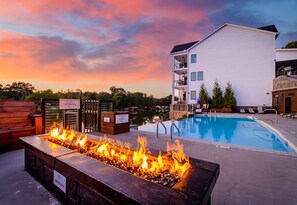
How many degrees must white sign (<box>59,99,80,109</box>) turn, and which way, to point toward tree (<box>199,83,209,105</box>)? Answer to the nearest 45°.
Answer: approximately 135° to its left

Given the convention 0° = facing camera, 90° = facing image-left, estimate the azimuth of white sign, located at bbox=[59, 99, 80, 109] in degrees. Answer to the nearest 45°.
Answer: approximately 0°

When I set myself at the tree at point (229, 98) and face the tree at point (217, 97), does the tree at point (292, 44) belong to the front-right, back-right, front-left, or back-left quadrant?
back-right

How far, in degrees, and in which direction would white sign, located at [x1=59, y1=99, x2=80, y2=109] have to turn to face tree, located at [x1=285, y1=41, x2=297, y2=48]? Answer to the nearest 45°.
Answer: approximately 90° to its left

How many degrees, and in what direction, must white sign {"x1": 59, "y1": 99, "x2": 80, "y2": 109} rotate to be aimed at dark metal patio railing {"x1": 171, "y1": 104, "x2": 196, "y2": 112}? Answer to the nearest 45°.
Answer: approximately 135° to its left

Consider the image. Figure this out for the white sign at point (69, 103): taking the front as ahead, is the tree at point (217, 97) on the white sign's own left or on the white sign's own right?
on the white sign's own left

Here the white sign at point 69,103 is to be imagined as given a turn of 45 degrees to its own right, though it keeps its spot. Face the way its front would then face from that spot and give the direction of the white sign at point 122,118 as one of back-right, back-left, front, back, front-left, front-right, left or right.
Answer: back-left

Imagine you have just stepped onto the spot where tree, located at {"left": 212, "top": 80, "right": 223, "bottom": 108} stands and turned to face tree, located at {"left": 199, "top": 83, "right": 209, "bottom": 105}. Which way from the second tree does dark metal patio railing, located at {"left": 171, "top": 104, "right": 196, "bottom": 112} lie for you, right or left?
left
